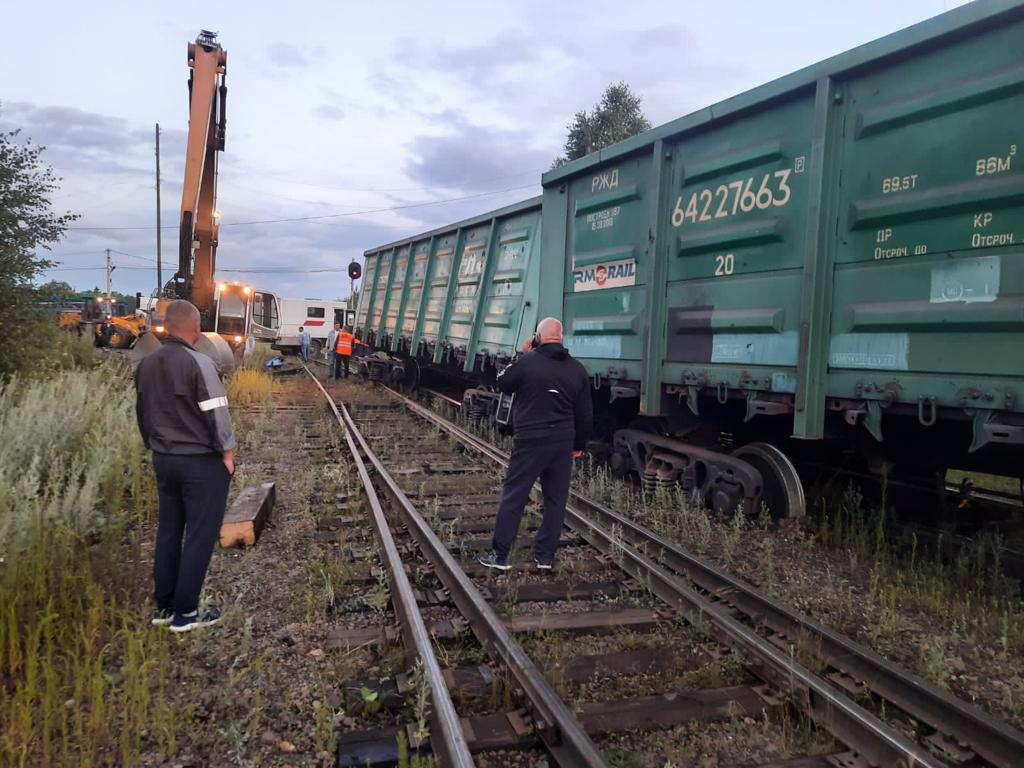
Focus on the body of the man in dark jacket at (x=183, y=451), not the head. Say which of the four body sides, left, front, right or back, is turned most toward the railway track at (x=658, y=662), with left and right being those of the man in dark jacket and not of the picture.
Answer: right

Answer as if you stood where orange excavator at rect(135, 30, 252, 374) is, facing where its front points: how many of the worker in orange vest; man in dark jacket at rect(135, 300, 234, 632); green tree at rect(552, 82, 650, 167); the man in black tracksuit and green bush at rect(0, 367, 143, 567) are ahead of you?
3

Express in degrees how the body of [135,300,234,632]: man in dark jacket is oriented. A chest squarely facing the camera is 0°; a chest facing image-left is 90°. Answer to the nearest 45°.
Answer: approximately 225°

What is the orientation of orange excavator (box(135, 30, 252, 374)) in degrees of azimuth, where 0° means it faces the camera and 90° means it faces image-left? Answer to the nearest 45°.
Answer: approximately 0°

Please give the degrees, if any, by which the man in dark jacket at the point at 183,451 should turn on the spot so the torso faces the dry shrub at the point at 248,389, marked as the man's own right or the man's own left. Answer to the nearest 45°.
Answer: approximately 45° to the man's own left

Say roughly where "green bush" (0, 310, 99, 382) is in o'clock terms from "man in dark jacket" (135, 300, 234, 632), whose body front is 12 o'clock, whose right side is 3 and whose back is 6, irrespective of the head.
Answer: The green bush is roughly at 10 o'clock from the man in dark jacket.

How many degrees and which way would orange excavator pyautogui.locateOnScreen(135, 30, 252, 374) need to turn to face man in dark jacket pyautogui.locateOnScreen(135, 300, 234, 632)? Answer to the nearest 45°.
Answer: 0° — it already faces them

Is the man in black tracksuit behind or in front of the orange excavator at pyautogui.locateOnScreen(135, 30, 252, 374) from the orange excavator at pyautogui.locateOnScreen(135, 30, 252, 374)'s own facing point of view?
in front

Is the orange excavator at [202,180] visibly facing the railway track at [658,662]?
yes

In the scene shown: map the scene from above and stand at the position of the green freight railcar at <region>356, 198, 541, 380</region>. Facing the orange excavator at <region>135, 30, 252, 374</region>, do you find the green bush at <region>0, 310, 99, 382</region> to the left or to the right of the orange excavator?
left

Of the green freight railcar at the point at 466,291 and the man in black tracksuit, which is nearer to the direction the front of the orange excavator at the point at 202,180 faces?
the man in black tracksuit

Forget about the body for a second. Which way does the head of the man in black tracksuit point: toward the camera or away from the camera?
away from the camera

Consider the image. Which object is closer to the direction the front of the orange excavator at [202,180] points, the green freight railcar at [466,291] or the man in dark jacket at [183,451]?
the man in dark jacket

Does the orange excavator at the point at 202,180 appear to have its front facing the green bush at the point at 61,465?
yes
